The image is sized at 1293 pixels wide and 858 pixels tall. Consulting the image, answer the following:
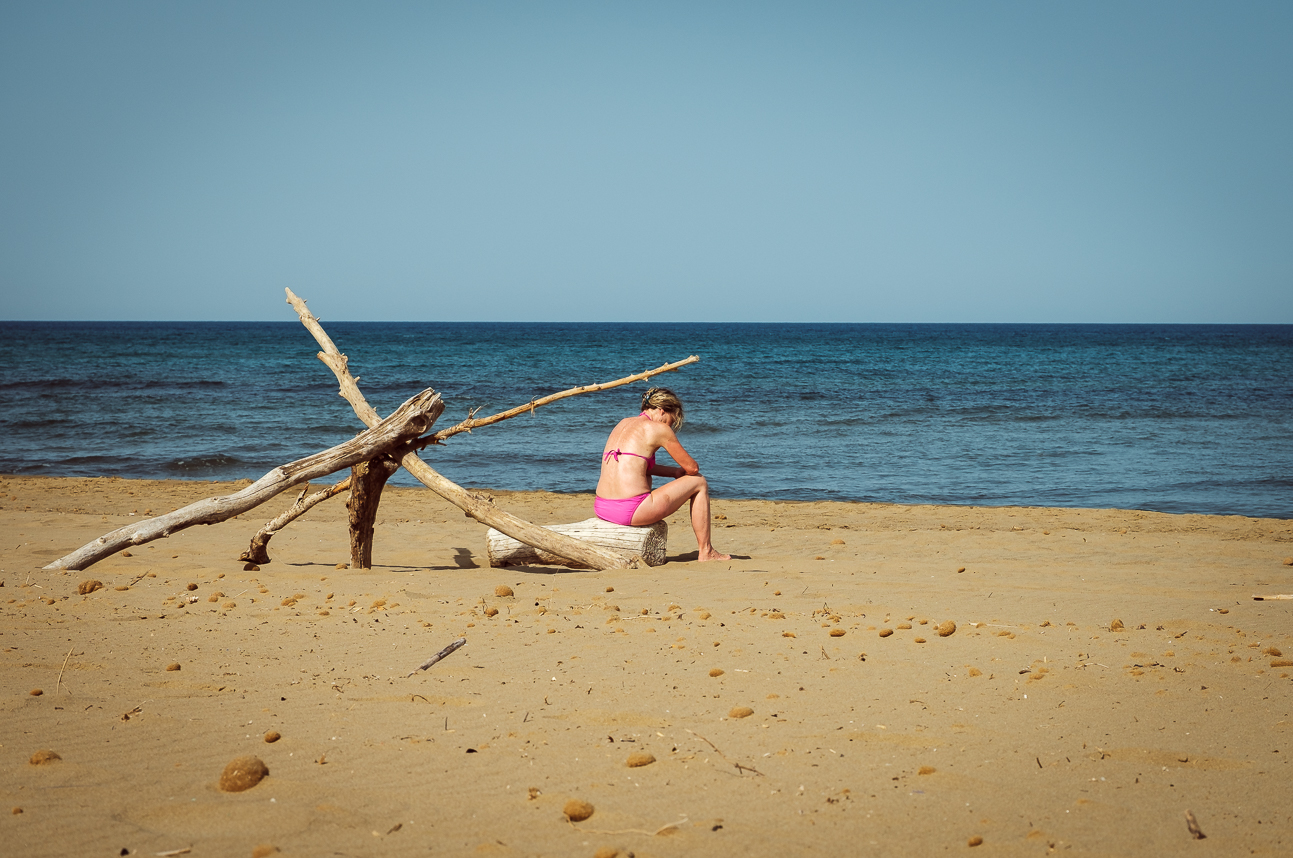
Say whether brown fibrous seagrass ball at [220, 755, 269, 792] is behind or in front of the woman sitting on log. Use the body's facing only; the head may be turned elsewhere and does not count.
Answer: behind

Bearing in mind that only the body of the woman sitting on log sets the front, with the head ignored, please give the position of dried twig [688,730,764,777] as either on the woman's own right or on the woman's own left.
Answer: on the woman's own right

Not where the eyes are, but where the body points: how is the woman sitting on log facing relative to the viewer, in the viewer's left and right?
facing away from the viewer and to the right of the viewer

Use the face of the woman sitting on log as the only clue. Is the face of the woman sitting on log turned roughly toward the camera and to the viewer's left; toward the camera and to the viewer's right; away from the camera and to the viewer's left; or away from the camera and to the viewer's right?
away from the camera and to the viewer's right

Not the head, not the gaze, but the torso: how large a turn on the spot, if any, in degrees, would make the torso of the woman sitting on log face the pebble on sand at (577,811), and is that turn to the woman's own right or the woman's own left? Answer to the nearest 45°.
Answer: approximately 135° to the woman's own right

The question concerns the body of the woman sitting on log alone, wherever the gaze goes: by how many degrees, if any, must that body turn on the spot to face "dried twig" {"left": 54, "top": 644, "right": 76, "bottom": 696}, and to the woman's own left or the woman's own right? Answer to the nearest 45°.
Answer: approximately 180°

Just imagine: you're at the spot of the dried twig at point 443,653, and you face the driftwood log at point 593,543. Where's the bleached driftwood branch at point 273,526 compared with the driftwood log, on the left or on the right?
left

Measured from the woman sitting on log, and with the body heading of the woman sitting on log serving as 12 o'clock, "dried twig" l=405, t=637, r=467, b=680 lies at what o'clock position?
The dried twig is roughly at 5 o'clock from the woman sitting on log.

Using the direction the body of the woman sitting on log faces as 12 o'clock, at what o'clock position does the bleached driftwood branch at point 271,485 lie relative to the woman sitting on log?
The bleached driftwood branch is roughly at 7 o'clock from the woman sitting on log.
